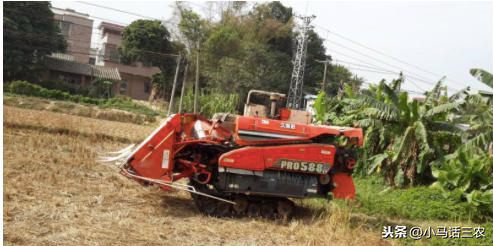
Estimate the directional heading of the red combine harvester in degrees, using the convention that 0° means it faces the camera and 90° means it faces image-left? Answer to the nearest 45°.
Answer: approximately 90°

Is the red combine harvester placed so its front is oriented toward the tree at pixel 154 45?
no

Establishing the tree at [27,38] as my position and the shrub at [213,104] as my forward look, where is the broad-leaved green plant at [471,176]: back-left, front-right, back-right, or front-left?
front-right

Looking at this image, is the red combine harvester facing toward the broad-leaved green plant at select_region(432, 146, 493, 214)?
no

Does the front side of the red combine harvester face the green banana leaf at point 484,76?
no

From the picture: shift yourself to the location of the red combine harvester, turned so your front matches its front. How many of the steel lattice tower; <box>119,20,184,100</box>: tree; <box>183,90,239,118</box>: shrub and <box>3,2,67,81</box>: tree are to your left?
0

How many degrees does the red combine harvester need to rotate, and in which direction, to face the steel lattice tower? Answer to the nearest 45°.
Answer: approximately 90° to its right

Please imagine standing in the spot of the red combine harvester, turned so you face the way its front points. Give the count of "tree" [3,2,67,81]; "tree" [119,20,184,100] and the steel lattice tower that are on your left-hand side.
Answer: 0

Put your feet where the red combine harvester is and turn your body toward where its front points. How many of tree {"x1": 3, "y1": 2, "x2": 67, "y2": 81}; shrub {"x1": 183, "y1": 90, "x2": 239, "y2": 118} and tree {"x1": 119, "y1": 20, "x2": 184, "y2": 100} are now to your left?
0

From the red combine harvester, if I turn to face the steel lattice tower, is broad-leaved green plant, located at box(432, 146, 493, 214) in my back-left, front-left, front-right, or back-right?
front-right

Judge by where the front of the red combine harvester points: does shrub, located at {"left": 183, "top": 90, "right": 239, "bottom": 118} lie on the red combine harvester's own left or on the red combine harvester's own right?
on the red combine harvester's own right

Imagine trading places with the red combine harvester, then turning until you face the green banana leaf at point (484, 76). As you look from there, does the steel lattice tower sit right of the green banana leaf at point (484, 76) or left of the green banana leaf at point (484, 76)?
left

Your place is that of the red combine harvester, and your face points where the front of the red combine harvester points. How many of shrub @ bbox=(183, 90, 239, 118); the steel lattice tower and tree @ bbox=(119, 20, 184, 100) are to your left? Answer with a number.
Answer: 0
